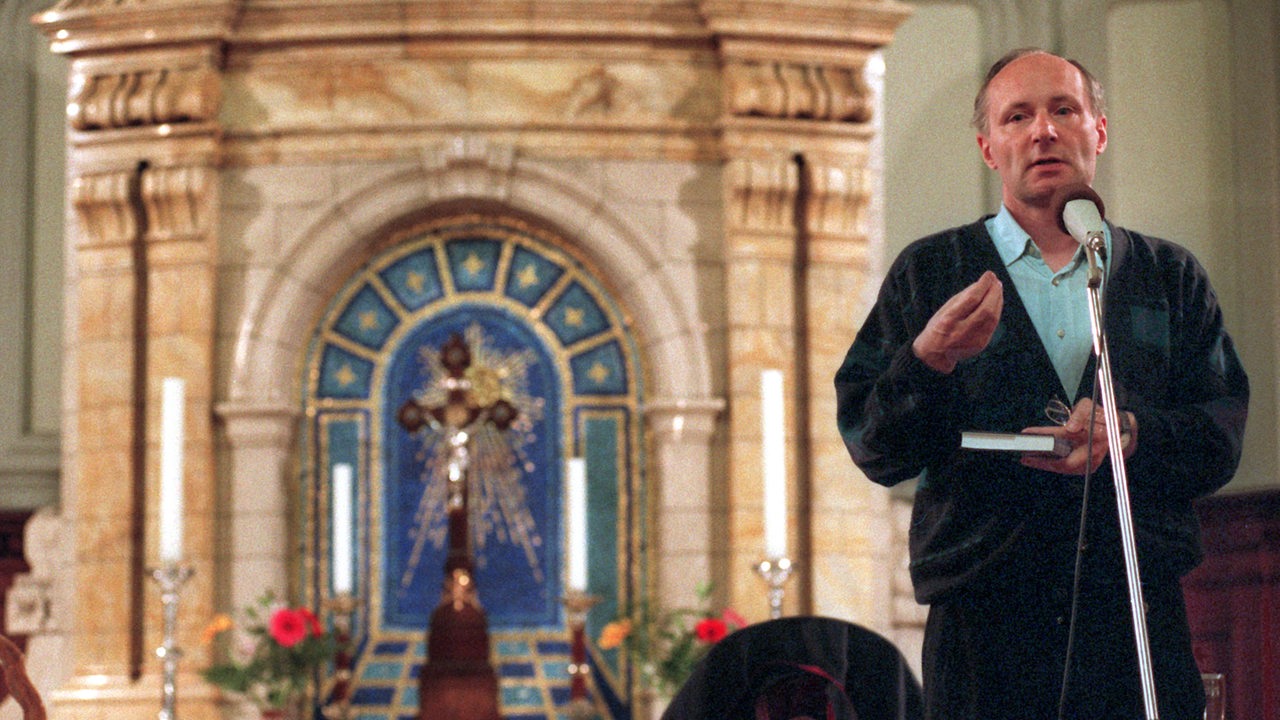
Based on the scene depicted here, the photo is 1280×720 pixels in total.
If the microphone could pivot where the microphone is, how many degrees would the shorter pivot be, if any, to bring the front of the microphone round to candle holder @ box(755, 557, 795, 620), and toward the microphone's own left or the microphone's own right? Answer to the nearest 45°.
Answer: approximately 45° to the microphone's own right

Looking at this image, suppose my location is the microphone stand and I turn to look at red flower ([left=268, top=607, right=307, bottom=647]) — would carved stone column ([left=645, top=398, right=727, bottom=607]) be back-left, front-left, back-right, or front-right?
front-right

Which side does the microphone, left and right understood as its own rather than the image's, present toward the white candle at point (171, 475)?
front

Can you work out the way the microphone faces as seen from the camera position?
facing away from the viewer and to the left of the viewer

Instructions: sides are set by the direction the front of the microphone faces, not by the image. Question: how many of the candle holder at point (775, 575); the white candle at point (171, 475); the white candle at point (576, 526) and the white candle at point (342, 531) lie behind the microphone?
0

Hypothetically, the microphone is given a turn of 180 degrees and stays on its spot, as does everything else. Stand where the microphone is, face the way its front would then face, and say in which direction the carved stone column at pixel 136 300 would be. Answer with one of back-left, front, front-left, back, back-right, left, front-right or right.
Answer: back

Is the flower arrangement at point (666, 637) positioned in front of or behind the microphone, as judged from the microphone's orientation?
in front

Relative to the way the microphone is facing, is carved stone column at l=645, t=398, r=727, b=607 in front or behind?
in front

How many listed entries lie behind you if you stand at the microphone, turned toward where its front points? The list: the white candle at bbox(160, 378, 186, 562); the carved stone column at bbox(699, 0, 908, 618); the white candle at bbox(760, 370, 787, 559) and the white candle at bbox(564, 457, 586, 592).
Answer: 0

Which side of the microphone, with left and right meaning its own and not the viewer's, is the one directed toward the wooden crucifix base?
front

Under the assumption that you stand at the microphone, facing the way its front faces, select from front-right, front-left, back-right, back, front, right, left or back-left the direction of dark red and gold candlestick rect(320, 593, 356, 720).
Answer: front
